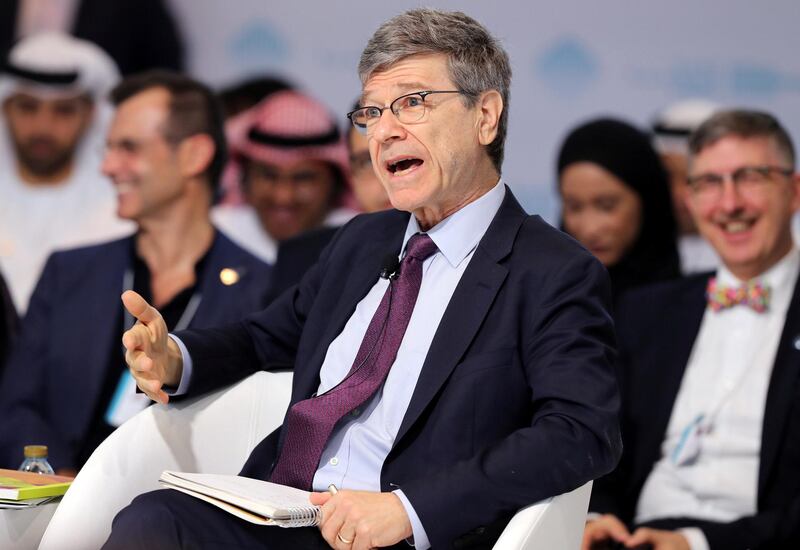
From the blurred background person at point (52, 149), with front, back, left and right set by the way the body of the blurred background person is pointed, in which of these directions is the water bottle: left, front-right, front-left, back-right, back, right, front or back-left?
front

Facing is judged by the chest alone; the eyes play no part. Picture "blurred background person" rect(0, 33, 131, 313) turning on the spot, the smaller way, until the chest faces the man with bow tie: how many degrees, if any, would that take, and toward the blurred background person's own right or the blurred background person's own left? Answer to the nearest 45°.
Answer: approximately 45° to the blurred background person's own left

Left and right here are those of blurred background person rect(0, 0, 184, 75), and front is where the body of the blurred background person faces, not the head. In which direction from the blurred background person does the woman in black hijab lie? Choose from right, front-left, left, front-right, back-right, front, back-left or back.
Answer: front-left

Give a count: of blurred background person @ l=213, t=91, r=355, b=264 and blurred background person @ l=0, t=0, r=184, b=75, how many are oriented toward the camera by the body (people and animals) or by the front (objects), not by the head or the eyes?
2

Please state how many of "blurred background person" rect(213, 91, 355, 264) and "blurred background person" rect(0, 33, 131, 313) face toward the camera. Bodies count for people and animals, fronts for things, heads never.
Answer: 2

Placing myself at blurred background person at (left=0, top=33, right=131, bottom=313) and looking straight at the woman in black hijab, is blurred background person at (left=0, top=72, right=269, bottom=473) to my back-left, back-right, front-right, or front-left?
front-right

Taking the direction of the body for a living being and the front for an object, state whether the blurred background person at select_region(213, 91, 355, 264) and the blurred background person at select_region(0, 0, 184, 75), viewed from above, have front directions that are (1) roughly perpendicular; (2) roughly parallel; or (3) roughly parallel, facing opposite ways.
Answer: roughly parallel

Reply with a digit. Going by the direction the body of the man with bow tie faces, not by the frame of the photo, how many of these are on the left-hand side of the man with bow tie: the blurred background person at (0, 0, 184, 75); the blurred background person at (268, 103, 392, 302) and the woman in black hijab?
0

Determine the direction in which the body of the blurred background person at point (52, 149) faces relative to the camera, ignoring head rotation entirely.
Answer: toward the camera

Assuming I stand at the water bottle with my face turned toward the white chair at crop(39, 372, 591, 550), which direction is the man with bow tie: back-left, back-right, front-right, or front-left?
front-left

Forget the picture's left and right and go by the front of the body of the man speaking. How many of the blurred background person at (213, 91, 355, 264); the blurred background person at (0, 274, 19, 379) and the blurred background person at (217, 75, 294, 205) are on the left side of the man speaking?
0

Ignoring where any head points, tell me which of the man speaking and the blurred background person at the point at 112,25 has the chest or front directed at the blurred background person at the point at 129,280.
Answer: the blurred background person at the point at 112,25

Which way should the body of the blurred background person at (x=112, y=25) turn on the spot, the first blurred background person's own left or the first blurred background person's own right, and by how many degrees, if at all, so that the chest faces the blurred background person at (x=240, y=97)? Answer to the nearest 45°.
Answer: approximately 45° to the first blurred background person's own left

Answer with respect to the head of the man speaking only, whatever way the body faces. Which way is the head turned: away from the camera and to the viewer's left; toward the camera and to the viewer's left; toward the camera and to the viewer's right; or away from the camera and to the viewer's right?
toward the camera and to the viewer's left

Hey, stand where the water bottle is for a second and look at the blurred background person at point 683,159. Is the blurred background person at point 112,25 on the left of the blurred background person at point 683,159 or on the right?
left

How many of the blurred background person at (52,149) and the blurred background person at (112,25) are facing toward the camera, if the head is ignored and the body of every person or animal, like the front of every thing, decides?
2

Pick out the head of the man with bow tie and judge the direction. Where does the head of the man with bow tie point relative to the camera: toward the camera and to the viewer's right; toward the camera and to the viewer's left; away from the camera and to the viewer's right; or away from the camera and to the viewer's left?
toward the camera and to the viewer's left

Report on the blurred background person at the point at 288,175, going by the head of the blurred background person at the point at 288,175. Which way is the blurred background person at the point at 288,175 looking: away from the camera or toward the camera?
toward the camera
